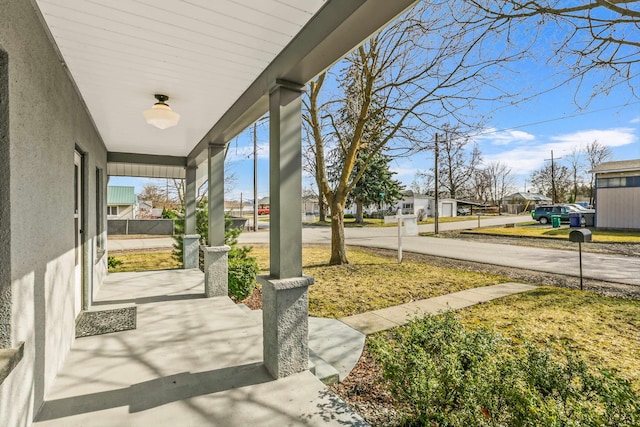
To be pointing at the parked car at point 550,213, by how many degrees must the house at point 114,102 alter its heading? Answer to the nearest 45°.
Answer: approximately 45° to its left

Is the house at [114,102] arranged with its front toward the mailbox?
yes

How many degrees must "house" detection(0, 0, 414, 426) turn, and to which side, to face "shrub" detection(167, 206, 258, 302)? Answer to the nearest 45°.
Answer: approximately 90° to its left

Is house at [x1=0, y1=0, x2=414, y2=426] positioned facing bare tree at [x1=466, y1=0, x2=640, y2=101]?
yes

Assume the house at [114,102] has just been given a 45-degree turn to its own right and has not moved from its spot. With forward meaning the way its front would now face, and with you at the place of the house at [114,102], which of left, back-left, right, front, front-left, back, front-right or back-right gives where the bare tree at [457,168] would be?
left

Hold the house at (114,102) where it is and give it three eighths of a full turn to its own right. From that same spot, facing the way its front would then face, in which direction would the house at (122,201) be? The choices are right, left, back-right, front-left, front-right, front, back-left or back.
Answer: back-right

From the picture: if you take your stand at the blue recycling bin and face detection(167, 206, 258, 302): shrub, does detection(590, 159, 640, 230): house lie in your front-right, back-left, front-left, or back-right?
back-left

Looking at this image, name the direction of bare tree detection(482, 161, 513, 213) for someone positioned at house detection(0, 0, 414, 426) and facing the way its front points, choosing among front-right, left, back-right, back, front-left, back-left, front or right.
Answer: front-left

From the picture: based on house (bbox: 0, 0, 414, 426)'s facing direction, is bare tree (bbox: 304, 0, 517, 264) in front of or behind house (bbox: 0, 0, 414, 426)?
in front

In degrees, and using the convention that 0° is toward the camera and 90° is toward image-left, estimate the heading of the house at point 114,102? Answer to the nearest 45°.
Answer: approximately 270°

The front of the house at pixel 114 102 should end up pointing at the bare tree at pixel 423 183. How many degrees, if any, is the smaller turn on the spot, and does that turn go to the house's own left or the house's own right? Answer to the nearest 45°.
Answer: approximately 45° to the house's own left

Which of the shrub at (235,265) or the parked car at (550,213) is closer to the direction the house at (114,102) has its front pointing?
the parked car

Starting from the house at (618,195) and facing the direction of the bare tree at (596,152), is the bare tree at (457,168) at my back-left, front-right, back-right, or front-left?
front-left

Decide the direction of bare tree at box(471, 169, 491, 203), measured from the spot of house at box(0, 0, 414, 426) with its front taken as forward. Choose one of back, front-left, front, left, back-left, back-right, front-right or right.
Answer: front-left

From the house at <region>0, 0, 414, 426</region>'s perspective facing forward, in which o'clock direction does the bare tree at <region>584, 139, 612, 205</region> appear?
The bare tree is roughly at 11 o'clock from the house.
